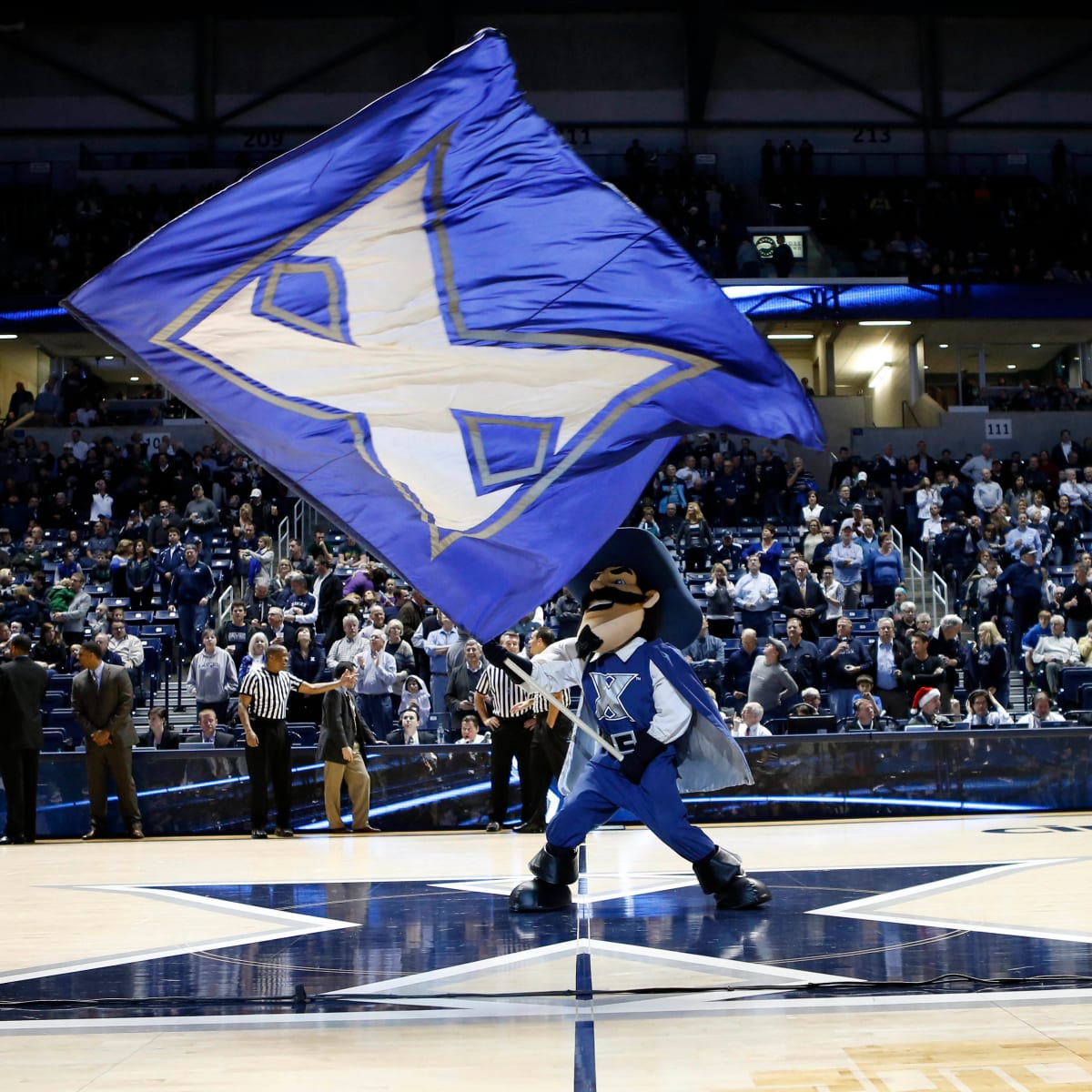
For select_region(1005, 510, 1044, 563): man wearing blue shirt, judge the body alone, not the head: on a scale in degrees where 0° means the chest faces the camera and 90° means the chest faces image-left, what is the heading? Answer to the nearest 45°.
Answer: approximately 0°

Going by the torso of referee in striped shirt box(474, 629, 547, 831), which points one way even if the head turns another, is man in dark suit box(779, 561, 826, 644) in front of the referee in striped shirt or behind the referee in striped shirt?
behind

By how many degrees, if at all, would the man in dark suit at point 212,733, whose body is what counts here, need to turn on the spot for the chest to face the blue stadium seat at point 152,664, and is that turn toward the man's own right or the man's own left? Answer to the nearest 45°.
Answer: approximately 180°

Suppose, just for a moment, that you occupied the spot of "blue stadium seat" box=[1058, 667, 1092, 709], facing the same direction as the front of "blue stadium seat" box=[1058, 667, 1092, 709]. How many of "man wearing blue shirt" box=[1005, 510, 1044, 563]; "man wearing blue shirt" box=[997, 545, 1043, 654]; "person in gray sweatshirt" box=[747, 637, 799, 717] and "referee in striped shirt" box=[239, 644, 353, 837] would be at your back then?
2

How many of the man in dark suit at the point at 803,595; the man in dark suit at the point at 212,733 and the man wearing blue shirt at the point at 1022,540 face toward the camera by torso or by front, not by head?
3

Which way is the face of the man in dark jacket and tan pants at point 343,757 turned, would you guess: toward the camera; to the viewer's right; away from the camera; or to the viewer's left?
to the viewer's right

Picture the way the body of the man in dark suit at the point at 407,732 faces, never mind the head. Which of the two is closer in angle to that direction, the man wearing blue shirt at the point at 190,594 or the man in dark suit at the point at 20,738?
the man in dark suit

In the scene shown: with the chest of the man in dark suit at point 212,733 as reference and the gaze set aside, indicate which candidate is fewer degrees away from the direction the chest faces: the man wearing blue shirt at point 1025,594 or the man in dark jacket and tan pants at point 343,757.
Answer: the man in dark jacket and tan pants

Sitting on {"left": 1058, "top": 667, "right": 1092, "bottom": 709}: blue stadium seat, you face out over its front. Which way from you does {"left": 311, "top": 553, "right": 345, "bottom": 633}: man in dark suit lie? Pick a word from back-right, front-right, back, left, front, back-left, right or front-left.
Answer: right

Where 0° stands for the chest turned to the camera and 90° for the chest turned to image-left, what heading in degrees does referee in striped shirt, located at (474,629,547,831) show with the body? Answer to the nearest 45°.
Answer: approximately 0°
